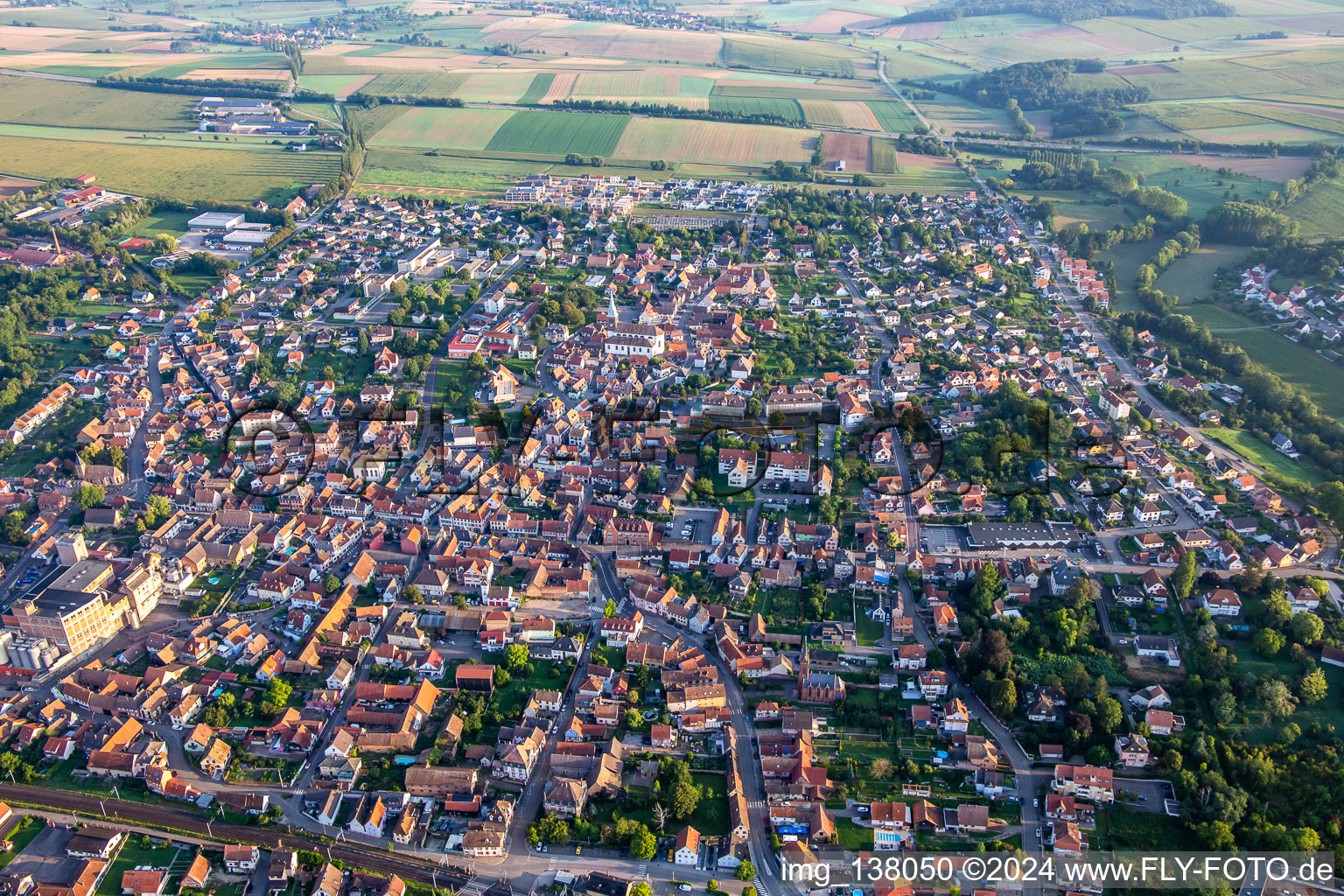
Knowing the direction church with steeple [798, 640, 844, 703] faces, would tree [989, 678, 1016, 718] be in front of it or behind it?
behind

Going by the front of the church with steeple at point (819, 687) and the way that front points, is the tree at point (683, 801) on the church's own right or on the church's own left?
on the church's own left

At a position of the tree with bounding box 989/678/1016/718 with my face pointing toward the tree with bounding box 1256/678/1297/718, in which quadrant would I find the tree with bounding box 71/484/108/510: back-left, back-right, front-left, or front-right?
back-left

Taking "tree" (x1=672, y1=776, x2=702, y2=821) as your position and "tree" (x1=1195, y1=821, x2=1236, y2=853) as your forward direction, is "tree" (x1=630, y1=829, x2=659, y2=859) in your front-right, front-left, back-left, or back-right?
back-right

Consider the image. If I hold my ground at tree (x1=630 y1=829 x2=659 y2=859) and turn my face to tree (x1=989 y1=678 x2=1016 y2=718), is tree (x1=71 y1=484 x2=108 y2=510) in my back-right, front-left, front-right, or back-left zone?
back-left
